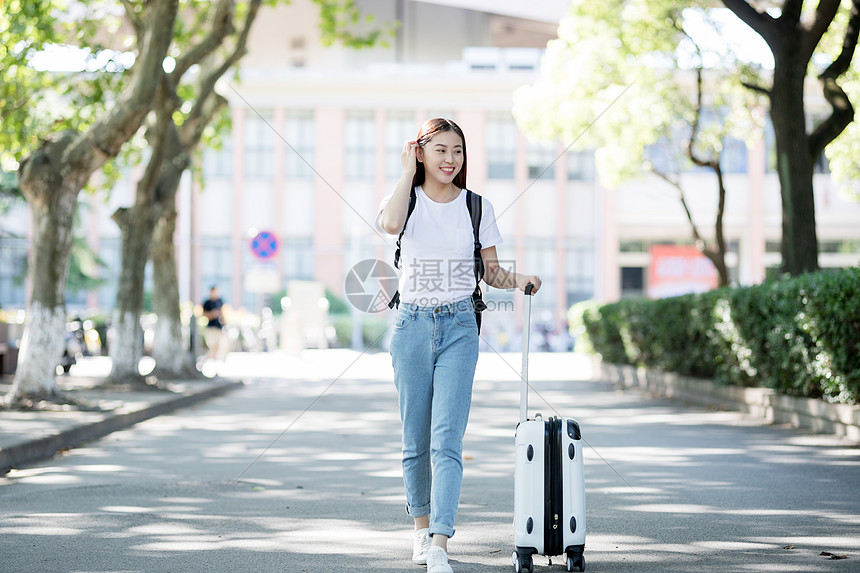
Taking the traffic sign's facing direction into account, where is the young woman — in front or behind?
in front

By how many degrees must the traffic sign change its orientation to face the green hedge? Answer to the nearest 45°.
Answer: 0° — it already faces it

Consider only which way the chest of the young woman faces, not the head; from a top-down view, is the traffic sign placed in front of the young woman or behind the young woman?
behind

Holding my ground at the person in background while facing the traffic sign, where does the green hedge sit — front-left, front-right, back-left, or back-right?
back-right

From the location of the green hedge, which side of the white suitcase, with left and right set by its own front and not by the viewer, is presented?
left

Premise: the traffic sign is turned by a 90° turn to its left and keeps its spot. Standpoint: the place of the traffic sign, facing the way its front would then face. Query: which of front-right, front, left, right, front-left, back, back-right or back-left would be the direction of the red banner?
front-left

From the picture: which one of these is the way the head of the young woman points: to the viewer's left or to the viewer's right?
to the viewer's right

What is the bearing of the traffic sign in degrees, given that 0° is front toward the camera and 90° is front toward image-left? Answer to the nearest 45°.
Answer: approximately 0°

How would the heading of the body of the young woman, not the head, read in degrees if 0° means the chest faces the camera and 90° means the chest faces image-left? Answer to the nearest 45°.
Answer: approximately 0°

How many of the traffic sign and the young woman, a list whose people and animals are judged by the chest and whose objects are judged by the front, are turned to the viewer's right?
0
